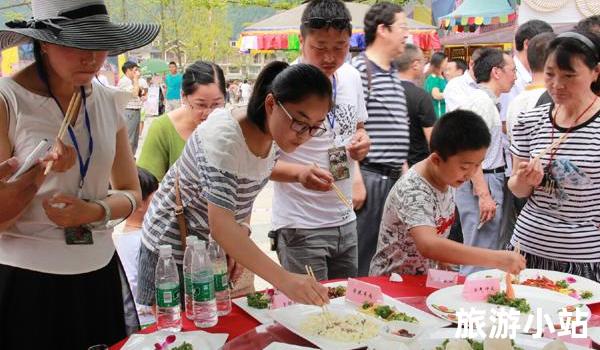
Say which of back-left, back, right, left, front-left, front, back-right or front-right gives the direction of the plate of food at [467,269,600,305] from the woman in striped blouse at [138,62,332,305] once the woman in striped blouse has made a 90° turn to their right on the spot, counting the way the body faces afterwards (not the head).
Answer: back-left

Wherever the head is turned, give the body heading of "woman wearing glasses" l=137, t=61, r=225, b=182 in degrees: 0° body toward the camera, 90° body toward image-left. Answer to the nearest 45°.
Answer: approximately 315°

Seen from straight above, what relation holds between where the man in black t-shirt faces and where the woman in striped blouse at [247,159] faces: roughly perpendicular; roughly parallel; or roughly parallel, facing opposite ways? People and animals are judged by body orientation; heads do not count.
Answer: roughly perpendicular

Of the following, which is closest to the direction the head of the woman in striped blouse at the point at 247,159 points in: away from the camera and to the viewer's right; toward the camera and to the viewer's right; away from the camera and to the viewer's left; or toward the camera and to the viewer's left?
toward the camera and to the viewer's right

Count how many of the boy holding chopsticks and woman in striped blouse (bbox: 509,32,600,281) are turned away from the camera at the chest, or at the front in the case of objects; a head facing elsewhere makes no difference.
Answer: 0

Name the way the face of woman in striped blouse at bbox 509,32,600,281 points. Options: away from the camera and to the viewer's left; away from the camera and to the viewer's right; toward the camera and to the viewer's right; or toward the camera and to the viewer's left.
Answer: toward the camera and to the viewer's left

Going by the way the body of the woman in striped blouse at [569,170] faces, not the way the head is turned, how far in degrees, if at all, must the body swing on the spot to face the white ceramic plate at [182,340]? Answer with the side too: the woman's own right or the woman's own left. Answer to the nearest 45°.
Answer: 0° — they already face it

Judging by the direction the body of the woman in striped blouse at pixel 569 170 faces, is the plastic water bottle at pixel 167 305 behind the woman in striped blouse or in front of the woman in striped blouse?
in front

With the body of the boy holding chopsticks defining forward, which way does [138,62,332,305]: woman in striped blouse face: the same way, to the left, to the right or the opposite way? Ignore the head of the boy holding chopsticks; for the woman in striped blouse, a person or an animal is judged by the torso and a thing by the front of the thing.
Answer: the same way

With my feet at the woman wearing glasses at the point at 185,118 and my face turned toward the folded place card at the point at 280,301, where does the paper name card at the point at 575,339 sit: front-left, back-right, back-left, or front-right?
front-left

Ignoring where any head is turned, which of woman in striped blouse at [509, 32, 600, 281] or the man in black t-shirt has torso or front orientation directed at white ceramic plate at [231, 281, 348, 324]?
the woman in striped blouse

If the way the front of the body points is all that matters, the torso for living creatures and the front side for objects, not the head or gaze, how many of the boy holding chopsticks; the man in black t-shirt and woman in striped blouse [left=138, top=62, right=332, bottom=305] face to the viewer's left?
0
